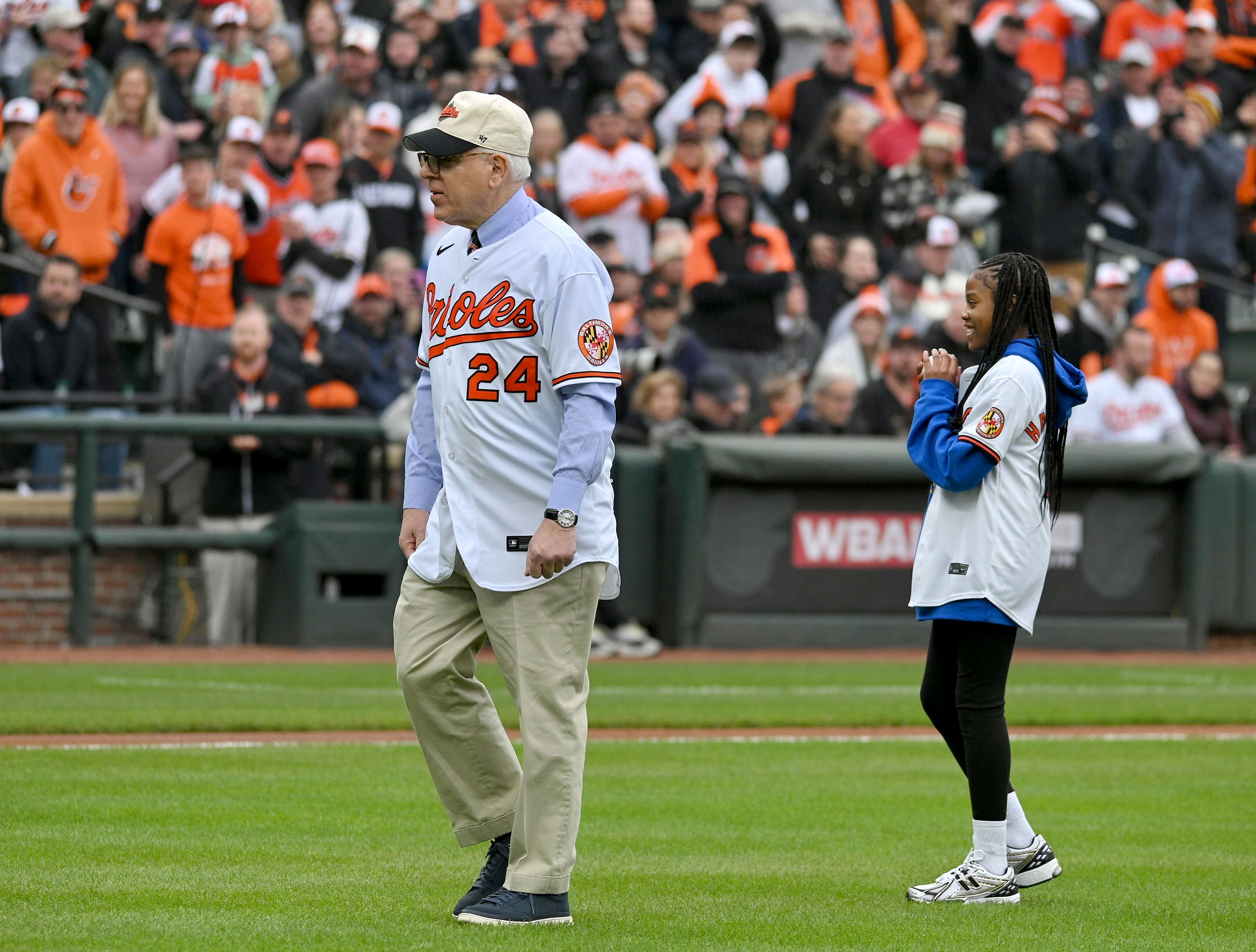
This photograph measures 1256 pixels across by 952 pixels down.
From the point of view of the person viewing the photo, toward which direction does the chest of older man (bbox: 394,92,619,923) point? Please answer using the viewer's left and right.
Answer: facing the viewer and to the left of the viewer

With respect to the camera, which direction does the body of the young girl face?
to the viewer's left

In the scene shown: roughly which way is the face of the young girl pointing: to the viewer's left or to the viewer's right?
to the viewer's left

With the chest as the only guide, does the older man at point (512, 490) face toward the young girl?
no

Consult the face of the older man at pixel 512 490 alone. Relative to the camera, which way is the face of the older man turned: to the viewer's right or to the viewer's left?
to the viewer's left

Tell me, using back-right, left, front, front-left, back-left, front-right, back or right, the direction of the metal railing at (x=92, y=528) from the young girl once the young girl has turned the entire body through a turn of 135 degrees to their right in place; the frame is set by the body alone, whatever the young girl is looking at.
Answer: left

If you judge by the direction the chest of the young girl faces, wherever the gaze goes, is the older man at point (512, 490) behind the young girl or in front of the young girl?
in front

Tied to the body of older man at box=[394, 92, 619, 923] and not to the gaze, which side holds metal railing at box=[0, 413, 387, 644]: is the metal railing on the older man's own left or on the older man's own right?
on the older man's own right

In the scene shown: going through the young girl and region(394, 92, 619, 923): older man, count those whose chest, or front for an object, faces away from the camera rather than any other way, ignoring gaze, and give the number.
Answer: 0
